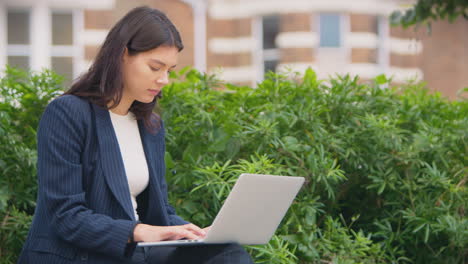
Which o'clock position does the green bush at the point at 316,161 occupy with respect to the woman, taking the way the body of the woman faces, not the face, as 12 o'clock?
The green bush is roughly at 9 o'clock from the woman.

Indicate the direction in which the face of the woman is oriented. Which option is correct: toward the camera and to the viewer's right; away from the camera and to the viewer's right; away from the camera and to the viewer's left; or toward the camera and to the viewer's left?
toward the camera and to the viewer's right

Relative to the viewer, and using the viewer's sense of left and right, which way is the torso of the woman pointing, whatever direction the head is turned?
facing the viewer and to the right of the viewer
